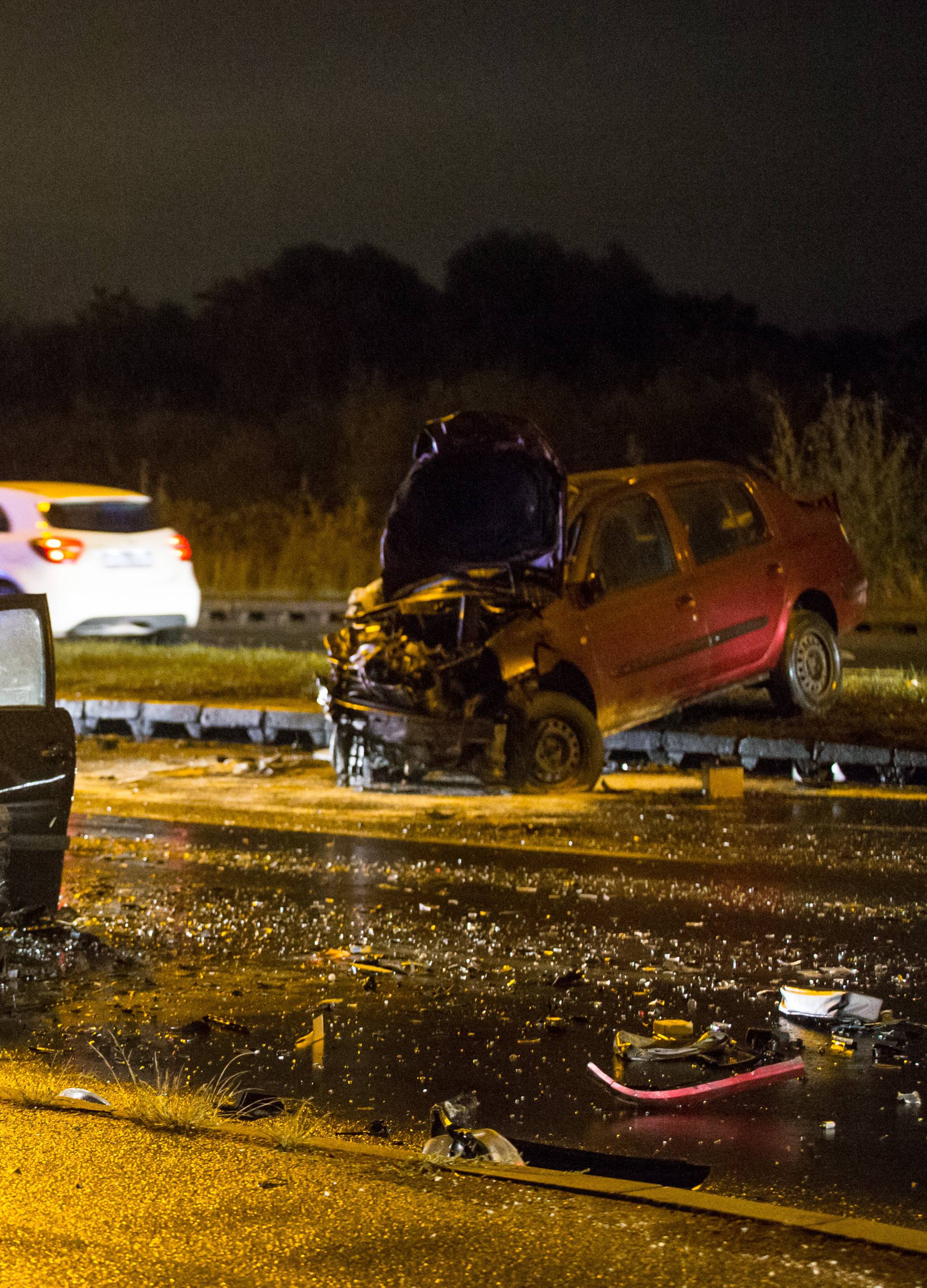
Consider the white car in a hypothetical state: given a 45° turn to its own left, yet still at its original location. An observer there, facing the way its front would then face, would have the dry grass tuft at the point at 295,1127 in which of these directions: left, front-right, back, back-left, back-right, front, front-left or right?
left

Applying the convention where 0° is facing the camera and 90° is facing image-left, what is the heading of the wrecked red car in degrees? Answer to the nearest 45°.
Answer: approximately 45°

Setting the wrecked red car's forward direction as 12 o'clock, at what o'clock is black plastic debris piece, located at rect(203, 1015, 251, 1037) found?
The black plastic debris piece is roughly at 11 o'clock from the wrecked red car.

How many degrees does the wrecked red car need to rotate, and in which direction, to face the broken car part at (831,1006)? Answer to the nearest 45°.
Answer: approximately 45° to its left

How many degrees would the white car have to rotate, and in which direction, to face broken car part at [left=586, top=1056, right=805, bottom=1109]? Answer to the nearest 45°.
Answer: approximately 135° to its left

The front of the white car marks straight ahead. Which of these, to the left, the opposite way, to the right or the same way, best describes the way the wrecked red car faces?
to the left

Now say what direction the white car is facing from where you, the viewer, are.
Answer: facing away from the viewer and to the left of the viewer

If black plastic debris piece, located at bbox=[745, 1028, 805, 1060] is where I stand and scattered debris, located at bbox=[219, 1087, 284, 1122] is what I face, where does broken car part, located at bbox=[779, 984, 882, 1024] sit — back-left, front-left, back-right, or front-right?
back-right

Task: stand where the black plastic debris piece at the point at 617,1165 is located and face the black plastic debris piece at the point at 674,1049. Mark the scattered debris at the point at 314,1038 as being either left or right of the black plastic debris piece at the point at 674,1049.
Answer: left

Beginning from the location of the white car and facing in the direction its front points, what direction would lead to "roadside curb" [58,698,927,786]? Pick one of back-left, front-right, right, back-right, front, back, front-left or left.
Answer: back

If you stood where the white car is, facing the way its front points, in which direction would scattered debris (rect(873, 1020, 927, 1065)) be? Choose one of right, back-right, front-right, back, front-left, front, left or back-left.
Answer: back-left

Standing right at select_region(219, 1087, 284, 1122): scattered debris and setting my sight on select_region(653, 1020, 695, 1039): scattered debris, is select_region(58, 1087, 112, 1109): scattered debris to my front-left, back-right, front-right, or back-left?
back-left

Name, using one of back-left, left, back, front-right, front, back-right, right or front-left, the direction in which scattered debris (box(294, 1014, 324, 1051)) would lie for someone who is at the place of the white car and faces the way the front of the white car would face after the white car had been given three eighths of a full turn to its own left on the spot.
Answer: front
